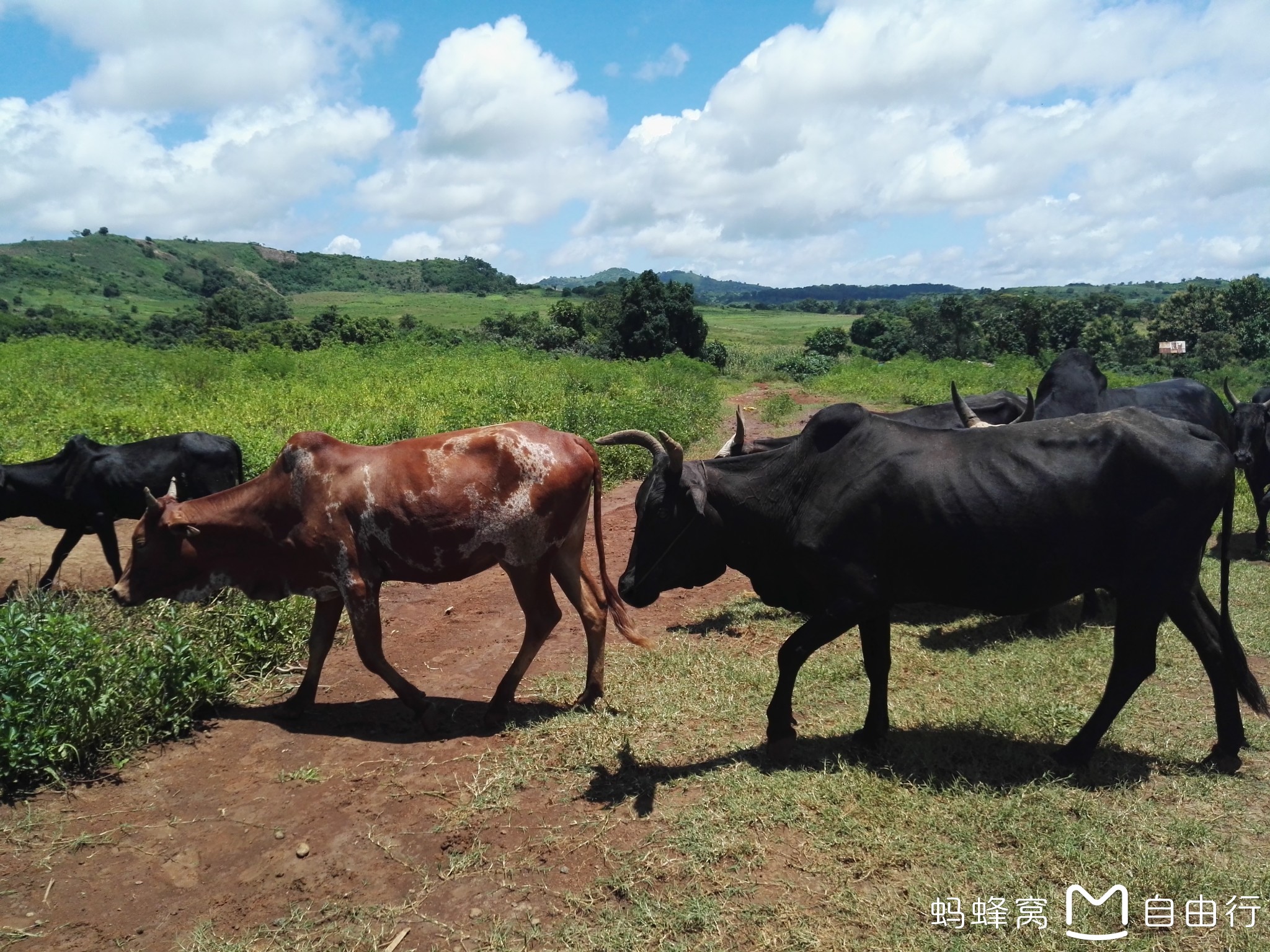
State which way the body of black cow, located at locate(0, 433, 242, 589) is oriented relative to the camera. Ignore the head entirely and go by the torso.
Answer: to the viewer's left

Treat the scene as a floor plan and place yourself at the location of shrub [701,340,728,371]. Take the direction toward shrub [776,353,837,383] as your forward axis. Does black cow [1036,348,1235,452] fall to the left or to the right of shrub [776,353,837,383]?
right

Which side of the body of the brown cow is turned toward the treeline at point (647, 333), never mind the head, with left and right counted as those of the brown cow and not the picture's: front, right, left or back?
right

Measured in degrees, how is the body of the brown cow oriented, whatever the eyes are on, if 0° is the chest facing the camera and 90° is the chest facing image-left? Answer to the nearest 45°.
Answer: approximately 90°

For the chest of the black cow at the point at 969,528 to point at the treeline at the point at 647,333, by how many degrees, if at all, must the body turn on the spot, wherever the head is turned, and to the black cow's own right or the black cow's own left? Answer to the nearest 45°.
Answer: approximately 90° to the black cow's own right

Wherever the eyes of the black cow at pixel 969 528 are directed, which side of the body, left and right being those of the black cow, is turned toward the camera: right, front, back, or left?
left
